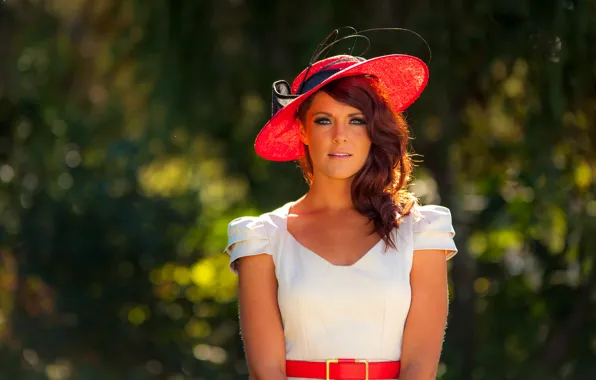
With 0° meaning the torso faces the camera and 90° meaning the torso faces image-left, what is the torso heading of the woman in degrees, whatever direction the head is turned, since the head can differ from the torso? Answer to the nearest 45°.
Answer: approximately 0°
